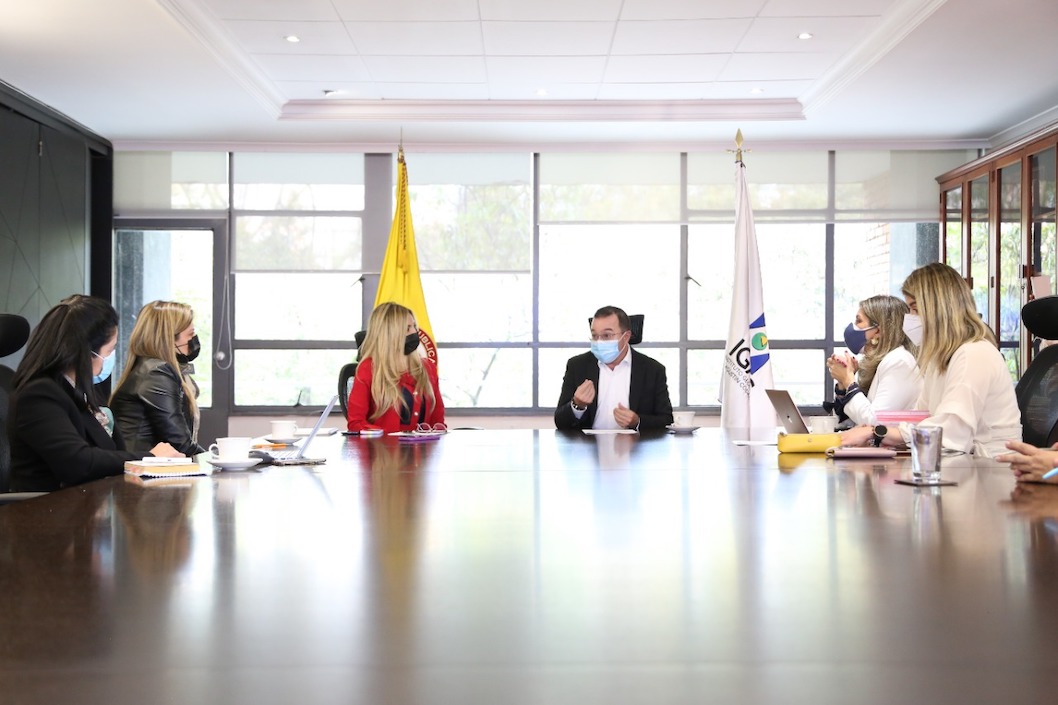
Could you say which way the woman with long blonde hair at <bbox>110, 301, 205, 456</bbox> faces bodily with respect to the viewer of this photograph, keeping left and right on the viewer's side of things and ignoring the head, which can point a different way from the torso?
facing to the right of the viewer

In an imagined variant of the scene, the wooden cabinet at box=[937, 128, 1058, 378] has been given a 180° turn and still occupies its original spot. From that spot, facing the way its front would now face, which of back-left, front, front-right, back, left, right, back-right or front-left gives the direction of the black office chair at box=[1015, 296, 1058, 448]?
back-right

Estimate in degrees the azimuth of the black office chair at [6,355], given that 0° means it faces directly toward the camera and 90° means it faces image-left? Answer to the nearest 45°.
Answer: approximately 270°

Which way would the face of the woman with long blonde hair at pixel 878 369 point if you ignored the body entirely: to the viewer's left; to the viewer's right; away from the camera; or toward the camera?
to the viewer's left

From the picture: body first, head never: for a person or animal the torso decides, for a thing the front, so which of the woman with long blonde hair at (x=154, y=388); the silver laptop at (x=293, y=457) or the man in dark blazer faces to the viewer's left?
the silver laptop

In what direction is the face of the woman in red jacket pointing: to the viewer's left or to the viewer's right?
to the viewer's right

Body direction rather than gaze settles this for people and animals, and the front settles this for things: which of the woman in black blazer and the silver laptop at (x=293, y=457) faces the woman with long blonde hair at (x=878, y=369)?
the woman in black blazer

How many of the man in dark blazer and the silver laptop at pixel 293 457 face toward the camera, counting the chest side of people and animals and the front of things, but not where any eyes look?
1

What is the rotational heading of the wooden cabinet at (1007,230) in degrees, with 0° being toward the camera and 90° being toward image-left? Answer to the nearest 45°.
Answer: approximately 45°

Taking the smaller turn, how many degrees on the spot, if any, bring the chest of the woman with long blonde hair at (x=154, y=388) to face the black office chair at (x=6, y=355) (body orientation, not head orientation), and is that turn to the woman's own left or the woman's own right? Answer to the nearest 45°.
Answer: approximately 135° to the woman's own right

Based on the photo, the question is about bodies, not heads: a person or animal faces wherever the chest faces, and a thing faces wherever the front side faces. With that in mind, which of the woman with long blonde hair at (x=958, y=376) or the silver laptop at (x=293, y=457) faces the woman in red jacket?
the woman with long blonde hair

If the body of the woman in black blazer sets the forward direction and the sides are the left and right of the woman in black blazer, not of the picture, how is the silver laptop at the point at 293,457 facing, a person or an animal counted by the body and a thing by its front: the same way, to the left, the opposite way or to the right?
the opposite way

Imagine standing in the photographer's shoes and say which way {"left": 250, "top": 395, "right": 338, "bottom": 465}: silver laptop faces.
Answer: facing to the left of the viewer

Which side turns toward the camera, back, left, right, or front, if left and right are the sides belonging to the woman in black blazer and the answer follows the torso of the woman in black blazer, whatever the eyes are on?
right
